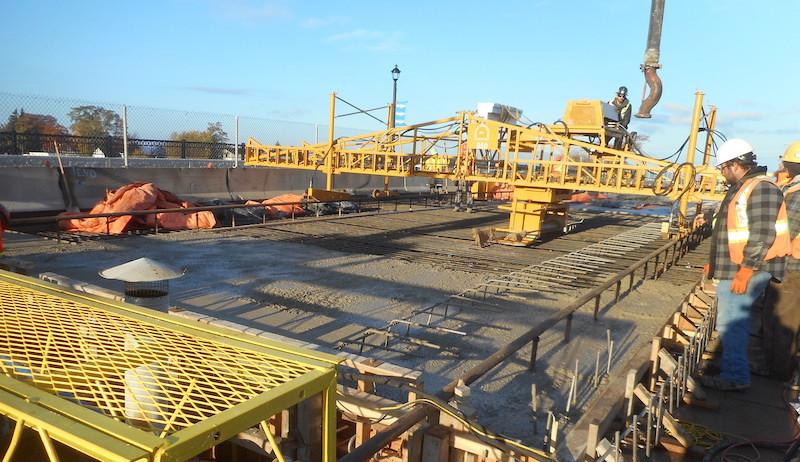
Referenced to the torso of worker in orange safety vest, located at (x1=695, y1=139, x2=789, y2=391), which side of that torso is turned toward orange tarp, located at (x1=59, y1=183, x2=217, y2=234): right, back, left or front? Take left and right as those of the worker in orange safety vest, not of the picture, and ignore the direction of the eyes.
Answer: front

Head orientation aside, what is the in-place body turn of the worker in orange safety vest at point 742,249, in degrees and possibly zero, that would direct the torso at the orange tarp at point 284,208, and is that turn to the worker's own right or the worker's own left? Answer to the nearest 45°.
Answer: approximately 45° to the worker's own right

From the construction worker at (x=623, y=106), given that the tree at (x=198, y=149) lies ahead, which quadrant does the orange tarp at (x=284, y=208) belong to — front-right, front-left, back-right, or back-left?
front-left

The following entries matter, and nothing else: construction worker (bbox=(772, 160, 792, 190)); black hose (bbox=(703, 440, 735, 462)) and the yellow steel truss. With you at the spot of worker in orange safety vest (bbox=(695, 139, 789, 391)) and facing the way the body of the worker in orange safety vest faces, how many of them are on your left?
1

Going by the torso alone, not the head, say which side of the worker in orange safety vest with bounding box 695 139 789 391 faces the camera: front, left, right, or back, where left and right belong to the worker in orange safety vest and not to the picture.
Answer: left

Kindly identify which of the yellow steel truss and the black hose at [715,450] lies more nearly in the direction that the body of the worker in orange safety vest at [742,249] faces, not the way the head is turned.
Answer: the yellow steel truss

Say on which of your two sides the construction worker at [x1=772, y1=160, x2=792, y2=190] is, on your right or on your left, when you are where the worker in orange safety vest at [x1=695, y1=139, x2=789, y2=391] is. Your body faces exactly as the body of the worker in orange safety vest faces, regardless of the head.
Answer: on your right

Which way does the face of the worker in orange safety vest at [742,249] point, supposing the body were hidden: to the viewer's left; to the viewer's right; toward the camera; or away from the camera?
to the viewer's left

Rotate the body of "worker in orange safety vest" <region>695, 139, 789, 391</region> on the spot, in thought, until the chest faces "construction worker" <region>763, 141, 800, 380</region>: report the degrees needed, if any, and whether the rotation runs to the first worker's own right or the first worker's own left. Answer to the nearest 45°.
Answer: approximately 135° to the first worker's own right

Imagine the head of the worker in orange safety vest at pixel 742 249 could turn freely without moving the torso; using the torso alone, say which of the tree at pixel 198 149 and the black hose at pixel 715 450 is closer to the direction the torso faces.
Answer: the tree

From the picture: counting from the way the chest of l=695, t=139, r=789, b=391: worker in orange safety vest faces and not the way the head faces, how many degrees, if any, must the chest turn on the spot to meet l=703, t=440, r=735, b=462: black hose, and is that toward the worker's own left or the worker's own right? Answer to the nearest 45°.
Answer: approximately 90° to the worker's own left

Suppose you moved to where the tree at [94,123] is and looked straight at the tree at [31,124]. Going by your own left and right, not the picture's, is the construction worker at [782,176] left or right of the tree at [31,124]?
left

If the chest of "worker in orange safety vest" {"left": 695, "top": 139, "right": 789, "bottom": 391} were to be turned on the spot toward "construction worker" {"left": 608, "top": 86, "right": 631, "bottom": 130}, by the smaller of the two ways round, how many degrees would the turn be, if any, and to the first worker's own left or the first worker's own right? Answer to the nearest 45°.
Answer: approximately 90° to the first worker's own right
